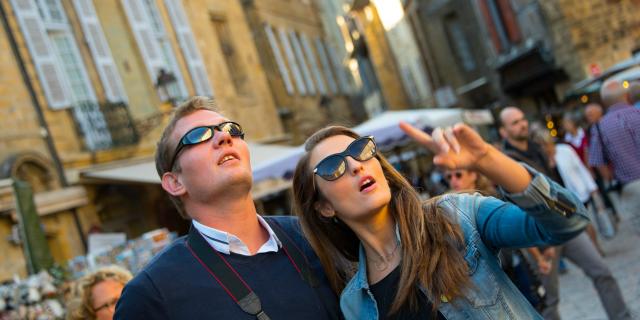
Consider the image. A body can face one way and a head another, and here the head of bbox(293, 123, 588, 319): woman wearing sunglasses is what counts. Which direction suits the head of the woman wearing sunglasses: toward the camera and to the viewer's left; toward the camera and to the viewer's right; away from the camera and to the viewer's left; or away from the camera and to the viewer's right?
toward the camera and to the viewer's right

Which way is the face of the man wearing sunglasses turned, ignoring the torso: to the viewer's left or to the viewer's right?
to the viewer's right

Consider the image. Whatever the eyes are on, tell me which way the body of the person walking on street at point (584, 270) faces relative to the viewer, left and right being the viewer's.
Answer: facing the viewer and to the right of the viewer

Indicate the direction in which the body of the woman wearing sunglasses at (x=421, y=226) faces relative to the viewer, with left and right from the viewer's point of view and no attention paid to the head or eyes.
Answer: facing the viewer

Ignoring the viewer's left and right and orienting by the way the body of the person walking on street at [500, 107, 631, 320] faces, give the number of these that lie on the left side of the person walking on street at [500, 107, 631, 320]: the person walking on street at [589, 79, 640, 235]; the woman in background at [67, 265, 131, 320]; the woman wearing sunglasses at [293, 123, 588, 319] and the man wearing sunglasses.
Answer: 1

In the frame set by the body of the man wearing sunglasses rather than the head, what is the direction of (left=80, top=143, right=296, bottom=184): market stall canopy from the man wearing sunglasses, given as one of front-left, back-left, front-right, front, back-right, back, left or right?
back-left

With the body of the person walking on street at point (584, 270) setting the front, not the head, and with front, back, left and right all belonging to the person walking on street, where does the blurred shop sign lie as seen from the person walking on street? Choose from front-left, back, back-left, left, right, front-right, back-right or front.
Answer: back-left

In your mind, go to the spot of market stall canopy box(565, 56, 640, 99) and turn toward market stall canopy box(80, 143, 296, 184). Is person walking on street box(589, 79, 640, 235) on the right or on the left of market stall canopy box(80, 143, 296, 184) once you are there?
left

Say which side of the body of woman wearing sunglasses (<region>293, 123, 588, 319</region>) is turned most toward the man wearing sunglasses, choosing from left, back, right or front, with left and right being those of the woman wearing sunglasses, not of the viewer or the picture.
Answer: right
